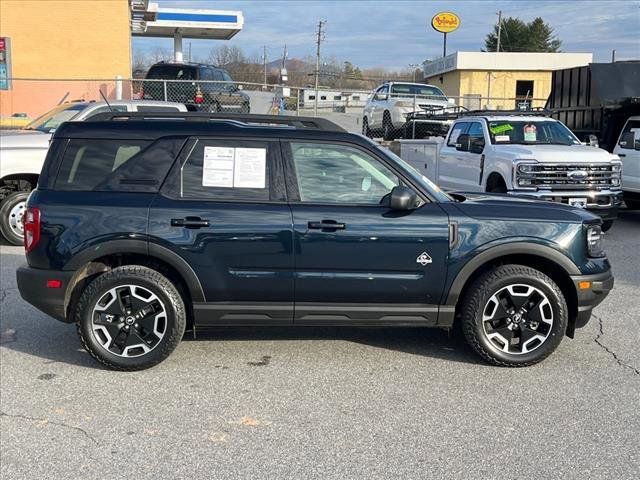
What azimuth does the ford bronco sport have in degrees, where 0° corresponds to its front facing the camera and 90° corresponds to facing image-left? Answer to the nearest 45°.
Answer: approximately 270°

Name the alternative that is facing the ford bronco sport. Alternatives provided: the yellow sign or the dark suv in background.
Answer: the yellow sign

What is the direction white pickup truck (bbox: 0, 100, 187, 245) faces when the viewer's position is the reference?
facing the viewer and to the left of the viewer

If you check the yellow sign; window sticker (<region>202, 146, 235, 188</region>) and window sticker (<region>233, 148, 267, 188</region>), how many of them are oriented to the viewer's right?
0

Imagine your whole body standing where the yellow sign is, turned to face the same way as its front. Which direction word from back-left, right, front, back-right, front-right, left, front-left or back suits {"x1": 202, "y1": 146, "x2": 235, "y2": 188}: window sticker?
front

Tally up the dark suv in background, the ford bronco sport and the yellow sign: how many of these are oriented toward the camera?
1

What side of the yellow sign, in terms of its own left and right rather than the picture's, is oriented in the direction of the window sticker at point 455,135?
front

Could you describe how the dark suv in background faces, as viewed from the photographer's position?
facing away from the viewer and to the right of the viewer

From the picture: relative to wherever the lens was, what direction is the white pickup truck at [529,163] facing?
facing the viewer and to the right of the viewer

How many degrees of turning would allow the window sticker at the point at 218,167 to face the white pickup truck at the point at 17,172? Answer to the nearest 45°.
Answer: approximately 135° to its right

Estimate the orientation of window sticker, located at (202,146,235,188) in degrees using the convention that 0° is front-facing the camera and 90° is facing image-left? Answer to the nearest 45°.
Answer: approximately 0°

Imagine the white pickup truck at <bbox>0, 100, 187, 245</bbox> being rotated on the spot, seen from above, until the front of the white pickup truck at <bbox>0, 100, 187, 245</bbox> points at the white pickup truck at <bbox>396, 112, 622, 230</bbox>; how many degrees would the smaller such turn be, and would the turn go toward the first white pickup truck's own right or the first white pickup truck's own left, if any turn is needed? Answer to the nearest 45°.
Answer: approximately 135° to the first white pickup truck's own left

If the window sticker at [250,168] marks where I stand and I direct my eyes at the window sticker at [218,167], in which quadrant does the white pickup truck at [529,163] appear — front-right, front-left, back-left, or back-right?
back-right

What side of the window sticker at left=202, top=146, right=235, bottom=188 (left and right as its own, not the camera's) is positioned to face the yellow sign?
back

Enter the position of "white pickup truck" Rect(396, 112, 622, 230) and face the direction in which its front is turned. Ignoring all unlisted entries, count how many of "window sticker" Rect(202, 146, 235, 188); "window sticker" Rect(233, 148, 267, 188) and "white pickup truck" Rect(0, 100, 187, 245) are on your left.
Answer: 0

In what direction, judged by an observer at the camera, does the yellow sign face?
facing the viewer

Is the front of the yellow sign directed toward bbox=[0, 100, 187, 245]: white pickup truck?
yes
